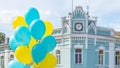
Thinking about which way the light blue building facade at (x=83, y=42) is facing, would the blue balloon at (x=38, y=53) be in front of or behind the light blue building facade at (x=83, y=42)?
in front

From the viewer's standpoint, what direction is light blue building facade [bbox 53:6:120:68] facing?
toward the camera

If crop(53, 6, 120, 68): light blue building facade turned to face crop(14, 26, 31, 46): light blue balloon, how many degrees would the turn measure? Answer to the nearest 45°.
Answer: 0° — it already faces it

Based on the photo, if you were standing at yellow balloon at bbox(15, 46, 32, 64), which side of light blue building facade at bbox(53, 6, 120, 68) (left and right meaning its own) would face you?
front

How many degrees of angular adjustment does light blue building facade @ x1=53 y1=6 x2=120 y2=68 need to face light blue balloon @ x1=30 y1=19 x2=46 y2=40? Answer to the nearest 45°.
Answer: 0° — it already faces it

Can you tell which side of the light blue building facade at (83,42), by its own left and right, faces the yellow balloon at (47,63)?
front

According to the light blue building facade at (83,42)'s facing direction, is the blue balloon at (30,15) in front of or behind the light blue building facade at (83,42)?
in front

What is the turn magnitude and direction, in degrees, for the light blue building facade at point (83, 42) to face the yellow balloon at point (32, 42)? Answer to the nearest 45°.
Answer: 0° — it already faces it
